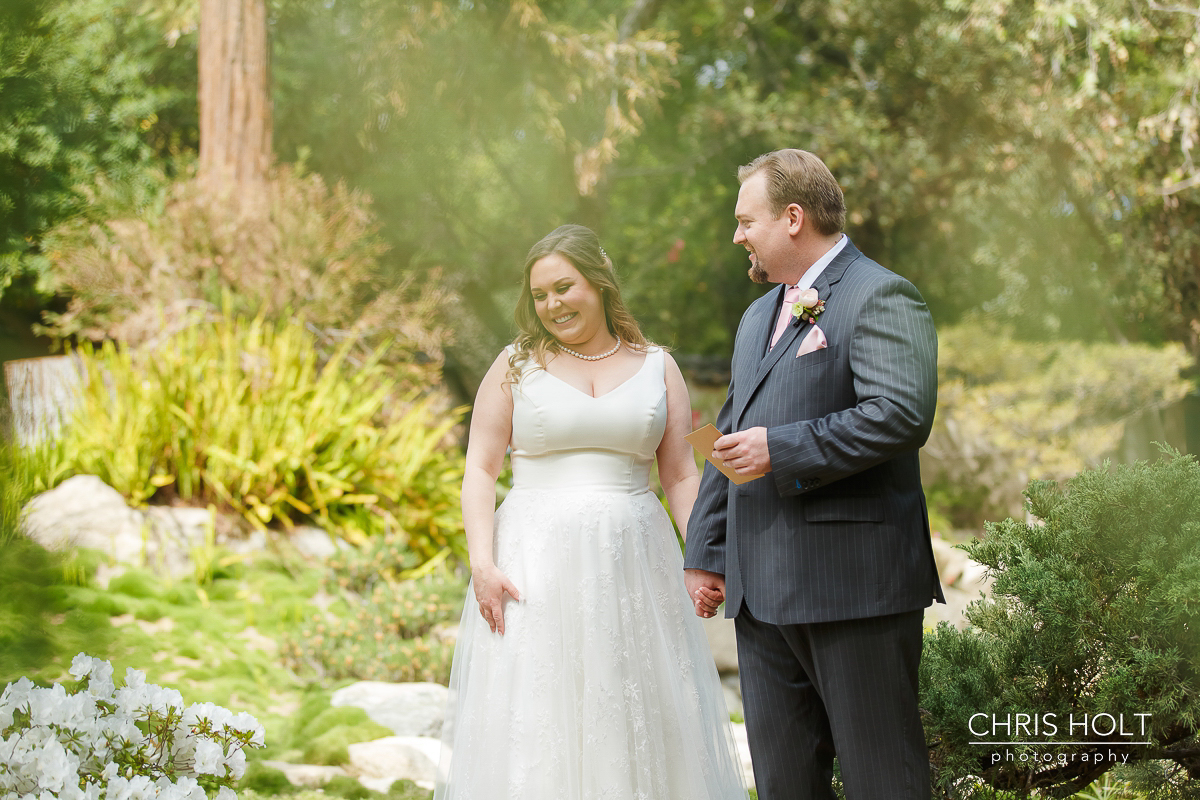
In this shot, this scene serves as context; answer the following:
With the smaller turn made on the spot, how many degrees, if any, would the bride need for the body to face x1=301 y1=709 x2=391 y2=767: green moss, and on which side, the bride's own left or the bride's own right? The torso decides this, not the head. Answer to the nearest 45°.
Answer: approximately 135° to the bride's own right

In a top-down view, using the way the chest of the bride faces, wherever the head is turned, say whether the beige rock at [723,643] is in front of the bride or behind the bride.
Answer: behind

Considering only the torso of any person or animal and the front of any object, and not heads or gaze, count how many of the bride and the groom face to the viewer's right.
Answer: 0

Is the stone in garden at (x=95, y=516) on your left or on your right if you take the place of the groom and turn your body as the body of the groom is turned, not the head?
on your right

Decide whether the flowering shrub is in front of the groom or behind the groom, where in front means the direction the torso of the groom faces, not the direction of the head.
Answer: in front

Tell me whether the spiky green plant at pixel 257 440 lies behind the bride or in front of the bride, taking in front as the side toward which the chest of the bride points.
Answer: behind

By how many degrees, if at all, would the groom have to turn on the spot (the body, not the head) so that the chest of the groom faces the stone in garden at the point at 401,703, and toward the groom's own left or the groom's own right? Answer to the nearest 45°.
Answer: approximately 90° to the groom's own right

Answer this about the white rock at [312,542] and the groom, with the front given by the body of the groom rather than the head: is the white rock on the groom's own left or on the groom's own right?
on the groom's own right

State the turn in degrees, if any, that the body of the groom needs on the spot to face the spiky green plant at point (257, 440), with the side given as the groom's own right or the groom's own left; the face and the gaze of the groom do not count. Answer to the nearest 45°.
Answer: approximately 90° to the groom's own right

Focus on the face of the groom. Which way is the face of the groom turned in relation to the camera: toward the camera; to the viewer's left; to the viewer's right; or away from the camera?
to the viewer's left

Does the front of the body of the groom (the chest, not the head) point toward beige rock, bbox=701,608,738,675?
no

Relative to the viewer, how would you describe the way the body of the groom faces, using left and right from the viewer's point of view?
facing the viewer and to the left of the viewer

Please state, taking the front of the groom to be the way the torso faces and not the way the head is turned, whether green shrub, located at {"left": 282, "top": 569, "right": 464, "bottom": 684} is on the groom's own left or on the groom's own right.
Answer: on the groom's own right

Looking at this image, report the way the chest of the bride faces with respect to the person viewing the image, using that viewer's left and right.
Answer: facing the viewer
